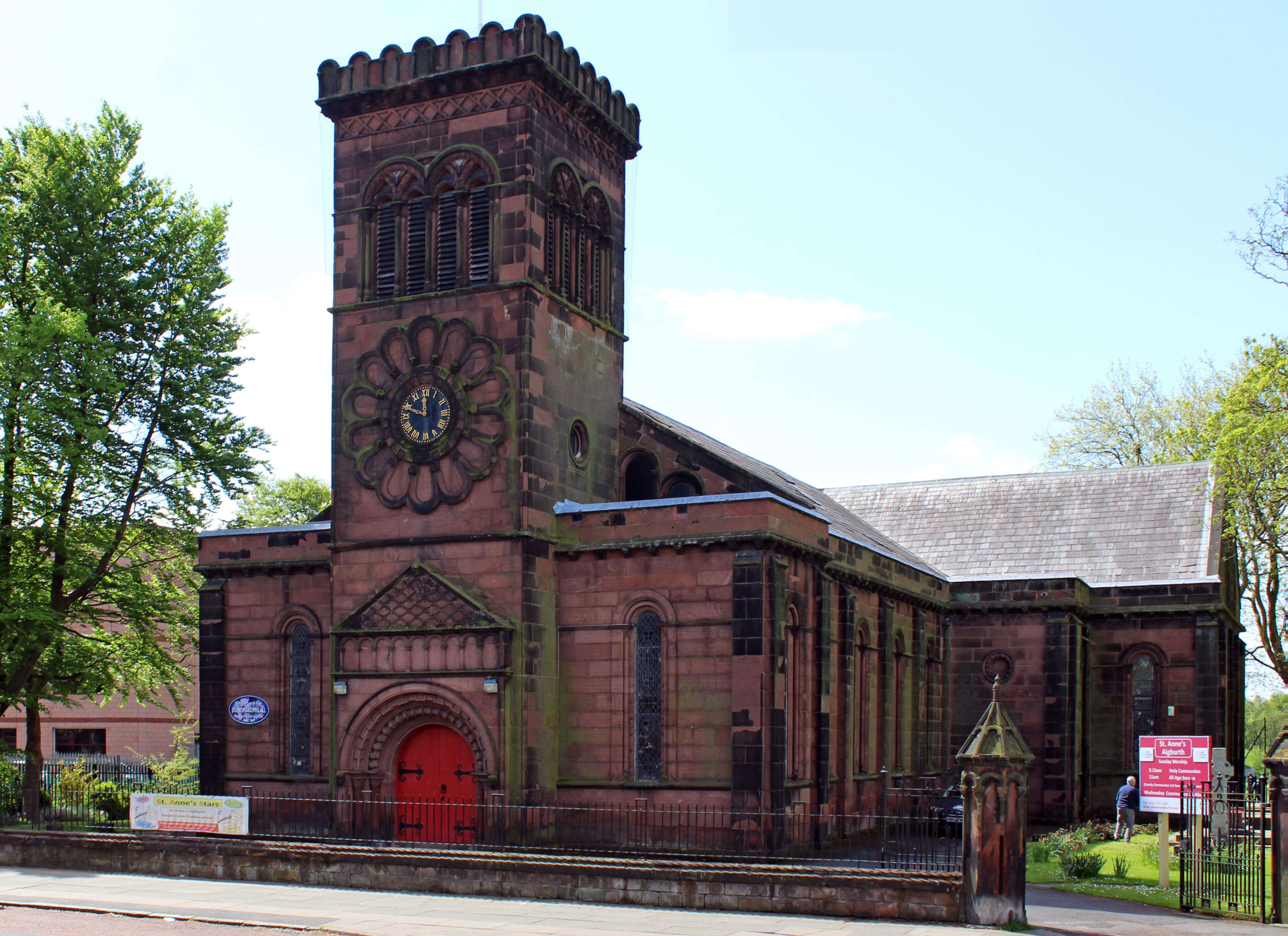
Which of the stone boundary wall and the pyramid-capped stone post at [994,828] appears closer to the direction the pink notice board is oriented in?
the pyramid-capped stone post

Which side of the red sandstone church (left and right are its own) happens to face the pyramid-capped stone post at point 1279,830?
left

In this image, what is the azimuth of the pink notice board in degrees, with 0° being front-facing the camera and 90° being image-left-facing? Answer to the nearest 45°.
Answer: approximately 0°

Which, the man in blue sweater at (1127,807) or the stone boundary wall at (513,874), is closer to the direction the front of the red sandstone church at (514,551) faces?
the stone boundary wall

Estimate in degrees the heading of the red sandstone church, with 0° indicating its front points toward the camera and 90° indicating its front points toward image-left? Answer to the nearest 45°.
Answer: approximately 45°
